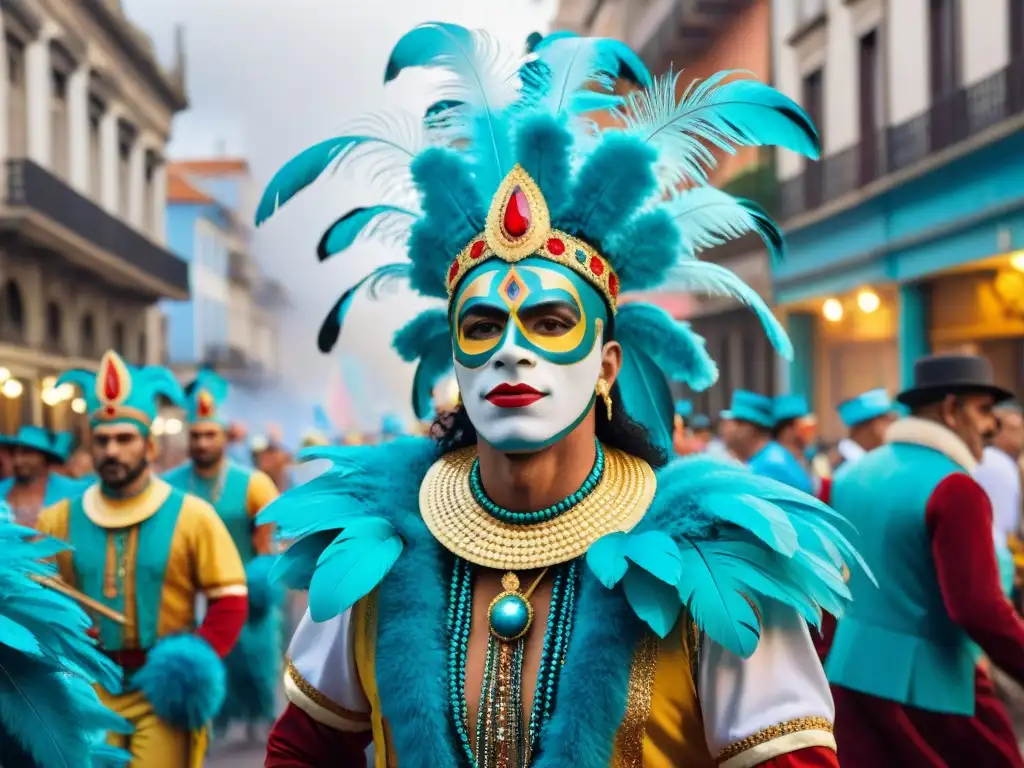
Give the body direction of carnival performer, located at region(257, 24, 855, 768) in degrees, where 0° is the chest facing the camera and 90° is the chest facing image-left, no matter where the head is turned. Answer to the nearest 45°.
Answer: approximately 0°

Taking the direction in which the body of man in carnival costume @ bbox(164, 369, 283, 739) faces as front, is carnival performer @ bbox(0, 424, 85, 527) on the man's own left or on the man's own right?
on the man's own right

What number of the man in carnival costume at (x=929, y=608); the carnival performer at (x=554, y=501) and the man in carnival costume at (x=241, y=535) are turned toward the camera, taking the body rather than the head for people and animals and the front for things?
2
